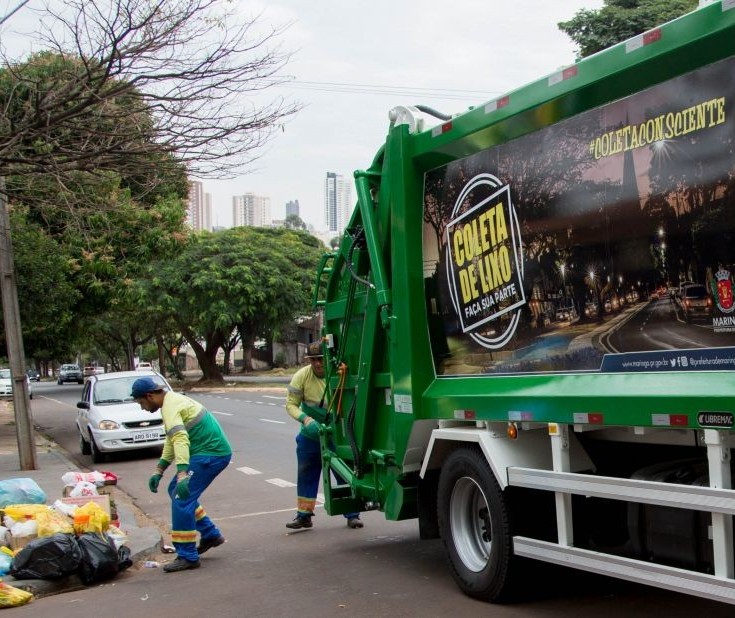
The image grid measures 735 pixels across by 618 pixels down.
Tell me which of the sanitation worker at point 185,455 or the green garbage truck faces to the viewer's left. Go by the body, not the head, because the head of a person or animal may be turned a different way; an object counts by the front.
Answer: the sanitation worker

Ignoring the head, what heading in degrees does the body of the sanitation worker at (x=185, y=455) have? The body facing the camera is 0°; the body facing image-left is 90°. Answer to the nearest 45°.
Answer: approximately 90°

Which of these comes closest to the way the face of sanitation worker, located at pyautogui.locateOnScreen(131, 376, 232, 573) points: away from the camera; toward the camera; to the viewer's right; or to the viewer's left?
to the viewer's left

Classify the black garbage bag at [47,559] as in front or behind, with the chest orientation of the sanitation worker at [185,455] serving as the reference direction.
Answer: in front

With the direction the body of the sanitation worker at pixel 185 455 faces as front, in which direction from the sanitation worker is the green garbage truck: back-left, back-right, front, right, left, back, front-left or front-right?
back-left

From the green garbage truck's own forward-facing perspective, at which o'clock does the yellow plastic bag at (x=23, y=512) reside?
The yellow plastic bag is roughly at 5 o'clock from the green garbage truck.

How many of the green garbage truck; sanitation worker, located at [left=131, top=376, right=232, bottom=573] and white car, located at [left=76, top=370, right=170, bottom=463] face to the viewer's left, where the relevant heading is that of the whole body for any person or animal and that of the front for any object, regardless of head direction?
1

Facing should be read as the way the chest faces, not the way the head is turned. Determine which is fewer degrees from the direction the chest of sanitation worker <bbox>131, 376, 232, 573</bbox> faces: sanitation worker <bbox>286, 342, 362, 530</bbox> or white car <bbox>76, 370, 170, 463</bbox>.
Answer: the white car

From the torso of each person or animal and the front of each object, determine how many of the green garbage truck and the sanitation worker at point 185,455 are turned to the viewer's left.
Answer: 1

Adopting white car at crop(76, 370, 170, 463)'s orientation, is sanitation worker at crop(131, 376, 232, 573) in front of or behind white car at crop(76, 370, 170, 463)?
in front

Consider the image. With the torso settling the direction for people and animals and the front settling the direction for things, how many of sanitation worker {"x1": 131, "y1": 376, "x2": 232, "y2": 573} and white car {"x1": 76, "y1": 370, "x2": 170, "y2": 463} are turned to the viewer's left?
1

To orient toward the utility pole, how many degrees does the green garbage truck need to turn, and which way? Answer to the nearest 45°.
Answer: approximately 180°

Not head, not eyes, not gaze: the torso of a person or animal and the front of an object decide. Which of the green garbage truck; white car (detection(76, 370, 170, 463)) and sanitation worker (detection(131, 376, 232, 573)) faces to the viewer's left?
the sanitation worker

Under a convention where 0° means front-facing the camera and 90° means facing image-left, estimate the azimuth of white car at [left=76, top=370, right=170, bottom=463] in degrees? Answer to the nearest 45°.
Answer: approximately 315°

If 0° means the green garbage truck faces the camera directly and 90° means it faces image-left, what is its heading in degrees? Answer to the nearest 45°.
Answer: approximately 315°

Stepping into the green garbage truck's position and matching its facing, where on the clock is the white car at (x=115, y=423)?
The white car is roughly at 6 o'clock from the green garbage truck.
